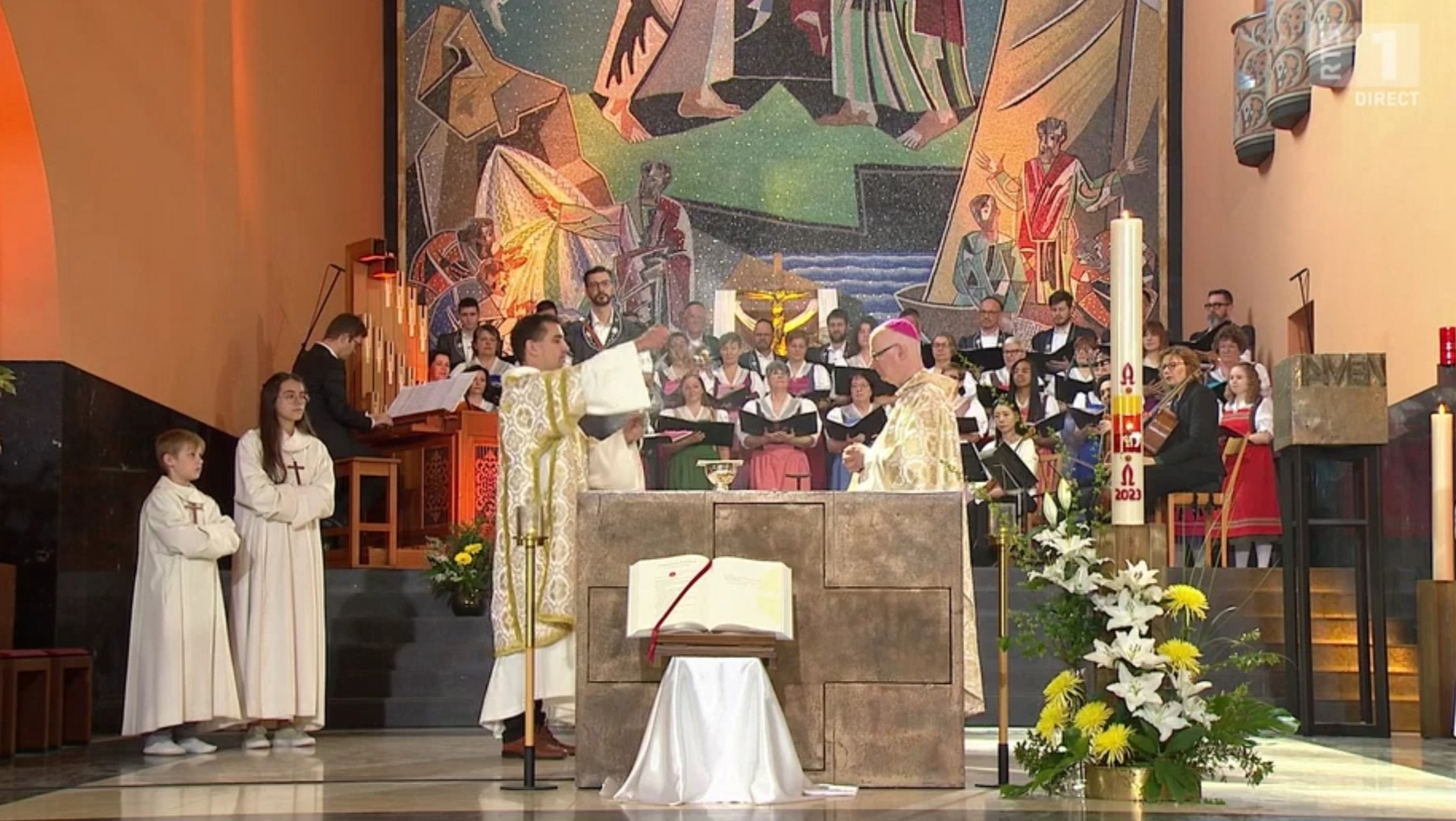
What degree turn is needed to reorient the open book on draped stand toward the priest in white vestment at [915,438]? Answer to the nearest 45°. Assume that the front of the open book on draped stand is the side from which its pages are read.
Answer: approximately 135° to its left

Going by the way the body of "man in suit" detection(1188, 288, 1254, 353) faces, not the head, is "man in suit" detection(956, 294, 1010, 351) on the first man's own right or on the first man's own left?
on the first man's own right

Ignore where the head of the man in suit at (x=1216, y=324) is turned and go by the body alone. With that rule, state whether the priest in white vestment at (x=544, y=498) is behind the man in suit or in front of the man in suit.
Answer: in front

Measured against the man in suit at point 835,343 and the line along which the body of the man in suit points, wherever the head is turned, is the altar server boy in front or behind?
in front

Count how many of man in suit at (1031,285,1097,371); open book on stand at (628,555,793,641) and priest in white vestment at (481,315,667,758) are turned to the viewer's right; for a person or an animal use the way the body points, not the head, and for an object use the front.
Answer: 1

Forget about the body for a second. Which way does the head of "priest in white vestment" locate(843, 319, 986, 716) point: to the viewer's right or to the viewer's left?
to the viewer's left

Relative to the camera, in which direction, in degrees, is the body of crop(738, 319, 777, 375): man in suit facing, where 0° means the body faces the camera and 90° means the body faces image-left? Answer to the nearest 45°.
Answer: approximately 0°

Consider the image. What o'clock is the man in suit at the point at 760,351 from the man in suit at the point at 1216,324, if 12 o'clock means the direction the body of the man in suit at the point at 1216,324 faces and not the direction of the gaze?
the man in suit at the point at 760,351 is roughly at 2 o'clock from the man in suit at the point at 1216,324.

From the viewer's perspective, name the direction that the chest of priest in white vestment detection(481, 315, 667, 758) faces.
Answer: to the viewer's right

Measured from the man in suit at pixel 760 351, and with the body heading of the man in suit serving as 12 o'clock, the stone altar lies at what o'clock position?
The stone altar is roughly at 12 o'clock from the man in suit.

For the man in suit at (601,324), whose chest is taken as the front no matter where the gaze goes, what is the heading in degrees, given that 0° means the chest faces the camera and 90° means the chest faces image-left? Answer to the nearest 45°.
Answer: approximately 0°

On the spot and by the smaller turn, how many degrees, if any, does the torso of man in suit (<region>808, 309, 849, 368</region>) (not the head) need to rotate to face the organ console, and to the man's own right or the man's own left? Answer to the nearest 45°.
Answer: approximately 45° to the man's own right
